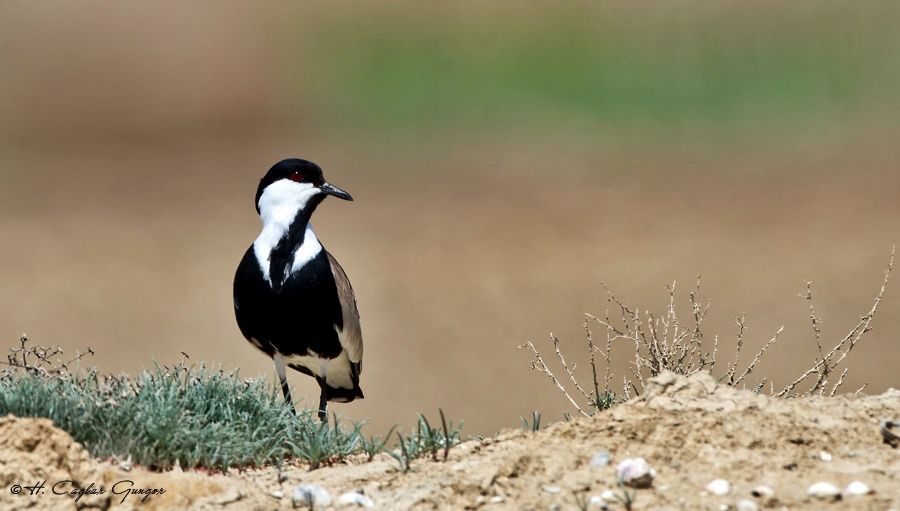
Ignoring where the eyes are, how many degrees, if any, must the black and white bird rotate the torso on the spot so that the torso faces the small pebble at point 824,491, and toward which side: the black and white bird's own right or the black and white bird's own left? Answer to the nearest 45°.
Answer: approximately 90° to the black and white bird's own left

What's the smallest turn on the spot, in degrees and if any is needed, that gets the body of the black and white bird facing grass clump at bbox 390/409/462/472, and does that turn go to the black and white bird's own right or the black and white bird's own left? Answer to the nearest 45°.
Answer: approximately 45° to the black and white bird's own left

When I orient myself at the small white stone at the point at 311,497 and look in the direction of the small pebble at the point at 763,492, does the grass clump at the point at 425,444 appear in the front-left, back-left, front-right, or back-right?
front-left

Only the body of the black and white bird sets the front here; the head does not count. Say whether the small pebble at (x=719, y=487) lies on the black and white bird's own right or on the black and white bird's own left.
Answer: on the black and white bird's own left

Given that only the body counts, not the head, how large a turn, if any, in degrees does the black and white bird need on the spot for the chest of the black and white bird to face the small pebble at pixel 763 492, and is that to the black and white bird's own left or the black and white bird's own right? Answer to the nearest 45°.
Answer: approximately 90° to the black and white bird's own left

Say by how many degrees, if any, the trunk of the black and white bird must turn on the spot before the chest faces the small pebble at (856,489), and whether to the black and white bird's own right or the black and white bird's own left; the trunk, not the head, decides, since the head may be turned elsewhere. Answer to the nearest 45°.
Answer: approximately 90° to the black and white bird's own left

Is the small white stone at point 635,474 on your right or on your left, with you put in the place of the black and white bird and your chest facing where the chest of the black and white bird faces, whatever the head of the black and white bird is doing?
on your left

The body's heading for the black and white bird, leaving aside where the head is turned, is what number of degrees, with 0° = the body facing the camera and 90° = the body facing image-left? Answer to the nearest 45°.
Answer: approximately 45°

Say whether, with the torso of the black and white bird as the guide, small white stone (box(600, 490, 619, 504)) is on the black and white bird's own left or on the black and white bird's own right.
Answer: on the black and white bird's own left

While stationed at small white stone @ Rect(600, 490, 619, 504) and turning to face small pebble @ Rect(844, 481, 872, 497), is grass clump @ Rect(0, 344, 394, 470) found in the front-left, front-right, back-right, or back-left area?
back-left

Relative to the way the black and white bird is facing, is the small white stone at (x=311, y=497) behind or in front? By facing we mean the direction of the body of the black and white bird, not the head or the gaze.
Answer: in front
